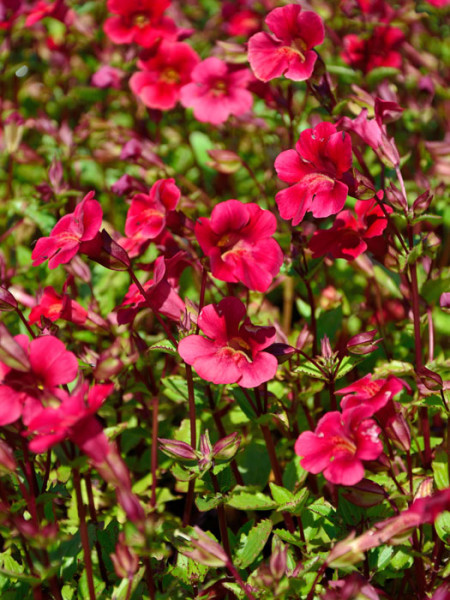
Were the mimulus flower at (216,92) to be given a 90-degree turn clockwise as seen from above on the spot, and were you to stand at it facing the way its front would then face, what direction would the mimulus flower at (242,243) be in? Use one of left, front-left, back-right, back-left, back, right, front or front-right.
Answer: left

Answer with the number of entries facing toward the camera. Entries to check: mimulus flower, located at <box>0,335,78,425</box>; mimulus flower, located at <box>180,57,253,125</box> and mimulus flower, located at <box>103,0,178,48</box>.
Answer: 3

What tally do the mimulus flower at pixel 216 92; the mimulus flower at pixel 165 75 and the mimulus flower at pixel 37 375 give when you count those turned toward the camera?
3

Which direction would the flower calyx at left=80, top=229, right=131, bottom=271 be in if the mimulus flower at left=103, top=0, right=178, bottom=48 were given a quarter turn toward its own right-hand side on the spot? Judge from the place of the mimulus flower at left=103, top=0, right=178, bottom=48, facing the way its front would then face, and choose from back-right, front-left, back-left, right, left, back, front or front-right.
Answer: left

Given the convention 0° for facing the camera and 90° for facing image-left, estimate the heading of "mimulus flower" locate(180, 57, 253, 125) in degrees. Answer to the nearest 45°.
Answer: approximately 0°

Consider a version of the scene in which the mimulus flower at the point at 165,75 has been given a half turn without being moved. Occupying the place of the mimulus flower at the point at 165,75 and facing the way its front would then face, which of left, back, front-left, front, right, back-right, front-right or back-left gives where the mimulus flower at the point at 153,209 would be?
back

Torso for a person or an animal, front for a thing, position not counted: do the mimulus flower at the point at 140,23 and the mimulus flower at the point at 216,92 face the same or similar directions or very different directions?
same or similar directions

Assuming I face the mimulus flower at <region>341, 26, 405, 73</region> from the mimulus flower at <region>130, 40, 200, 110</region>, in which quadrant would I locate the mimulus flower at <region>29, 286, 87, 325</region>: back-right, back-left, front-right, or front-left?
back-right

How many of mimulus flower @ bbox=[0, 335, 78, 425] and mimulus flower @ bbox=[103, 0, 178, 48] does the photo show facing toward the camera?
2

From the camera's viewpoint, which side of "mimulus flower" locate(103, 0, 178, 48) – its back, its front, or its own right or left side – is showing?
front

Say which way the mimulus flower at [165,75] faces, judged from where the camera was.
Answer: facing the viewer

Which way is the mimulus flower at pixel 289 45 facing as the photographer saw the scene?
facing the viewer and to the left of the viewer

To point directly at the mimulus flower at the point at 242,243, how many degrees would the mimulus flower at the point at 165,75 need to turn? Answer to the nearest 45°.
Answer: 0° — it already faces it
